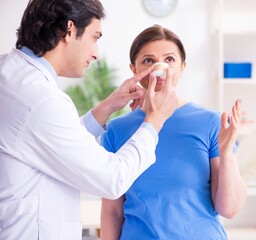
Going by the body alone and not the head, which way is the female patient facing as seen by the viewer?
toward the camera

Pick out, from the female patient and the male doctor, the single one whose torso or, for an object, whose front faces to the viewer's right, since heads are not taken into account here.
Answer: the male doctor

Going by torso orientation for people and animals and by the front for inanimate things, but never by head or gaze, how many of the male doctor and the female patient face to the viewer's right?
1

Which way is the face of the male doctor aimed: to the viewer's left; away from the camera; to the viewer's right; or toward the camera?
to the viewer's right

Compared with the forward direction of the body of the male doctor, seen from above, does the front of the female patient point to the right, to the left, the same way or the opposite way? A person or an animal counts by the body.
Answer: to the right

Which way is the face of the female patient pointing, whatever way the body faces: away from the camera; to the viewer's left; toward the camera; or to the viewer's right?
toward the camera

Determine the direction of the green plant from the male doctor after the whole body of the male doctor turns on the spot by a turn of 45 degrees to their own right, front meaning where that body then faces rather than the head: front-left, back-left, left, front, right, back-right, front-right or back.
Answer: back-left

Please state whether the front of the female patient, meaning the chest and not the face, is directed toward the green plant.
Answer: no

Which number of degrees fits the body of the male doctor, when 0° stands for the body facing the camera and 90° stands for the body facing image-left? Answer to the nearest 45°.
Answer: approximately 270°
